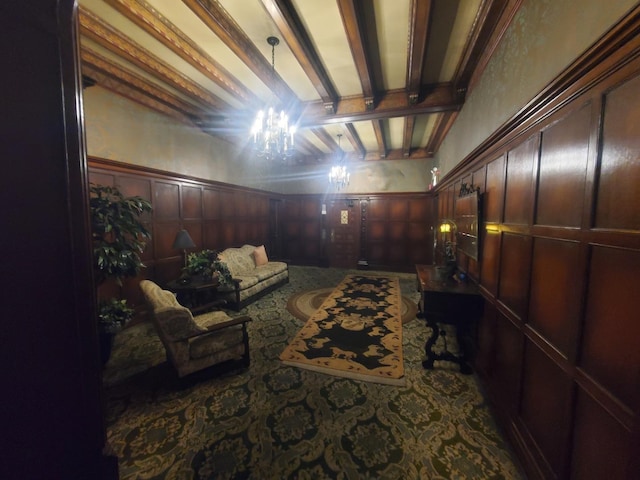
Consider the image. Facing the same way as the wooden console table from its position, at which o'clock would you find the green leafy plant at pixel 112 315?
The green leafy plant is roughly at 11 o'clock from the wooden console table.

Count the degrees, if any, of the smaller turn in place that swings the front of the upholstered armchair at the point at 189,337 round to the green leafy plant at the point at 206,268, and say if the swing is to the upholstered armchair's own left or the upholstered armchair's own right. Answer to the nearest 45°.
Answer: approximately 90° to the upholstered armchair's own left

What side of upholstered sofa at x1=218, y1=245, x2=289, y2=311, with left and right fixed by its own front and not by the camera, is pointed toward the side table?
right

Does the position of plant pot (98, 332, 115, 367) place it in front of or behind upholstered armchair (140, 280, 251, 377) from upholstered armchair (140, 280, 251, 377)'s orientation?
behind

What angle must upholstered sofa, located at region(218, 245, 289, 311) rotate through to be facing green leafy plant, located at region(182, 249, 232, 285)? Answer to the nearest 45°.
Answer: approximately 90° to its right

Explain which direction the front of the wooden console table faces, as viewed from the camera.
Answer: facing to the left of the viewer

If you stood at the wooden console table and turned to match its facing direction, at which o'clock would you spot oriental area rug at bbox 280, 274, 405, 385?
The oriental area rug is roughly at 12 o'clock from the wooden console table.

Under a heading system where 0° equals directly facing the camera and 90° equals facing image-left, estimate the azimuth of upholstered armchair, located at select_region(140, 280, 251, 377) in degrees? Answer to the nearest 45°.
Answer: approximately 270°

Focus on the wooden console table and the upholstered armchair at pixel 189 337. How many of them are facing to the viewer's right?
1

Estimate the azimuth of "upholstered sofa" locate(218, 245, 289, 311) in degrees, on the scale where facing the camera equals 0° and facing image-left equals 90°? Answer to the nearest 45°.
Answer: approximately 315°

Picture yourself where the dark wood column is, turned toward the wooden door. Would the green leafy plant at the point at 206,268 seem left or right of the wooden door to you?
left
